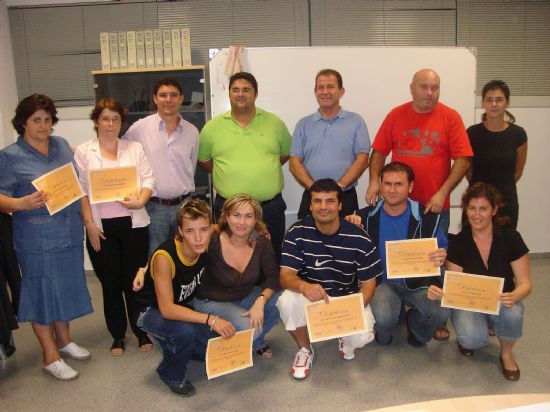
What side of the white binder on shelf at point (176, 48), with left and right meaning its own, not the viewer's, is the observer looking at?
front

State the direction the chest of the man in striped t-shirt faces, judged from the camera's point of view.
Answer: toward the camera

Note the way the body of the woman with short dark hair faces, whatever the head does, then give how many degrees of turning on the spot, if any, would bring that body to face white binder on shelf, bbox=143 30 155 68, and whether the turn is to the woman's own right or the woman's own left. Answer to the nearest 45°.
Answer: approximately 90° to the woman's own left

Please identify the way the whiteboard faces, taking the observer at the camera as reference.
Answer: facing the viewer

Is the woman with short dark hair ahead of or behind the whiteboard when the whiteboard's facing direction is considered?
ahead

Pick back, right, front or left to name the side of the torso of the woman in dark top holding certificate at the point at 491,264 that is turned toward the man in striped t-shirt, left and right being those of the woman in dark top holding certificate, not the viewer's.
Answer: right

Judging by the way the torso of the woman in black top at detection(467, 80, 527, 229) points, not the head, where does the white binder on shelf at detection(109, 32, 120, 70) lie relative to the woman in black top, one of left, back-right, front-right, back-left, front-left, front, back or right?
right

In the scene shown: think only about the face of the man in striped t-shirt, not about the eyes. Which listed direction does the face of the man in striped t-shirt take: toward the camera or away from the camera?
toward the camera

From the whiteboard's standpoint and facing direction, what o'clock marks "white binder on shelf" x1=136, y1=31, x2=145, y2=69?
The white binder on shelf is roughly at 3 o'clock from the whiteboard.

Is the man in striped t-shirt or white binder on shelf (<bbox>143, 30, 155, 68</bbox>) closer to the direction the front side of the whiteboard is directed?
the man in striped t-shirt

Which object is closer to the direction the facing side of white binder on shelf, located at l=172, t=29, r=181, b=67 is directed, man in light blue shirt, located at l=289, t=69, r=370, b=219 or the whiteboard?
the man in light blue shirt

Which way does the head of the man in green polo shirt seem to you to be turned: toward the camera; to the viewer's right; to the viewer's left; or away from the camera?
toward the camera

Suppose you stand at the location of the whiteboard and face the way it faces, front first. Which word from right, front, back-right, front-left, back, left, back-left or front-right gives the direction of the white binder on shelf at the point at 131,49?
right

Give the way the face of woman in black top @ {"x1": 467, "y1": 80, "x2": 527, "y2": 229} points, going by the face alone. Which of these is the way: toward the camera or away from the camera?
toward the camera

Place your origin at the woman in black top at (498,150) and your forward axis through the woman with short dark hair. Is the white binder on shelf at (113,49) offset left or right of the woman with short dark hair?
right
